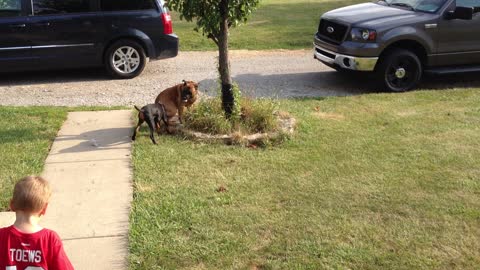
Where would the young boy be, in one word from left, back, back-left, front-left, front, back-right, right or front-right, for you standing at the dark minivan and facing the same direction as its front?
left

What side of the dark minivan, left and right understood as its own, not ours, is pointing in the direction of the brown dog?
left

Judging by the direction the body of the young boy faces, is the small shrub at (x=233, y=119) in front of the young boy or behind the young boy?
in front

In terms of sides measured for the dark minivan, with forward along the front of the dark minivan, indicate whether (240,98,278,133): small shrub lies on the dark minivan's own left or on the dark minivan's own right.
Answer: on the dark minivan's own left

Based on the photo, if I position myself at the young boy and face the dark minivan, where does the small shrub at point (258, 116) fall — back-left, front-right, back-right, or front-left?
front-right

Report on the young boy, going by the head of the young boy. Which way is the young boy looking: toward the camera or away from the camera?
away from the camera

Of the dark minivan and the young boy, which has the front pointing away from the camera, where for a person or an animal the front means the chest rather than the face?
the young boy

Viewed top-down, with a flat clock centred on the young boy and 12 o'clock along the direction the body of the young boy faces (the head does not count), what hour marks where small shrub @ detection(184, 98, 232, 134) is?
The small shrub is roughly at 1 o'clock from the young boy.

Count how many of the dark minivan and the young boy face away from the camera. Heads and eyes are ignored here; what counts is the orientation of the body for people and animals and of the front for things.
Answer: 1

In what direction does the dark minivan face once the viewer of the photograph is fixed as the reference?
facing to the left of the viewer

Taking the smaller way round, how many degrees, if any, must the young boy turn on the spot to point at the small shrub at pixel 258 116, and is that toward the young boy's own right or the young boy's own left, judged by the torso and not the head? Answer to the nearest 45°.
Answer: approximately 45° to the young boy's own right

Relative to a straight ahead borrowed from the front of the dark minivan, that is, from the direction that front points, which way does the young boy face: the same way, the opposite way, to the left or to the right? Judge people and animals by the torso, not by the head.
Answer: to the right

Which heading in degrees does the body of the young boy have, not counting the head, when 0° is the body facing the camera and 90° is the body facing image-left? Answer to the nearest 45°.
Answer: approximately 180°
